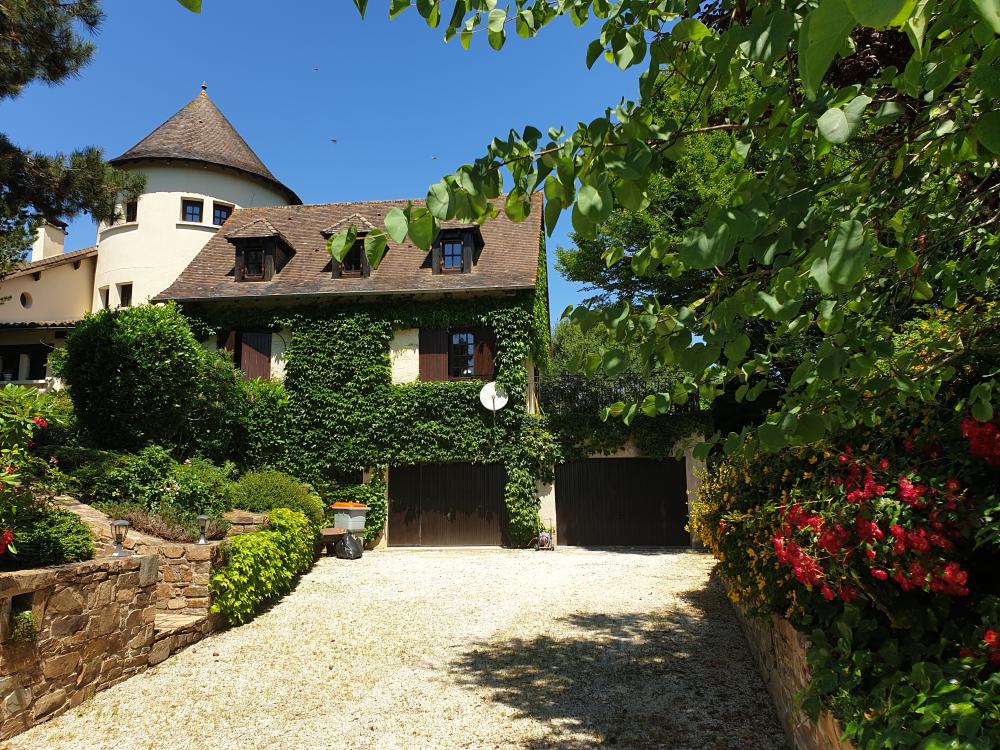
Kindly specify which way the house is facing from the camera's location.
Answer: facing the viewer

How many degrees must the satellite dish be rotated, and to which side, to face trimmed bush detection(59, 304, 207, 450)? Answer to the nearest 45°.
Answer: approximately 45° to its right

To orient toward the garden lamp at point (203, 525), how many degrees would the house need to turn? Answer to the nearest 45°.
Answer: approximately 45° to its right

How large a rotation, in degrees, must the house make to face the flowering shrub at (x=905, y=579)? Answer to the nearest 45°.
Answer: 0° — it already faces it

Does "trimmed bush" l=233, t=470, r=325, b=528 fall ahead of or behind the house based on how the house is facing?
ahead

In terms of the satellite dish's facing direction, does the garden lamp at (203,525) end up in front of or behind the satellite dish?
in front

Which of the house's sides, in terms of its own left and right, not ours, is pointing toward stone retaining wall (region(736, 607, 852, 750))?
front

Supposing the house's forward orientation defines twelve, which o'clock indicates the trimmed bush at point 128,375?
The trimmed bush is roughly at 2 o'clock from the house.

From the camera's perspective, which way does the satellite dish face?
toward the camera

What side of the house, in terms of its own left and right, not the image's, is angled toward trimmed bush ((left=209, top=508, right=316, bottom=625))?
front
